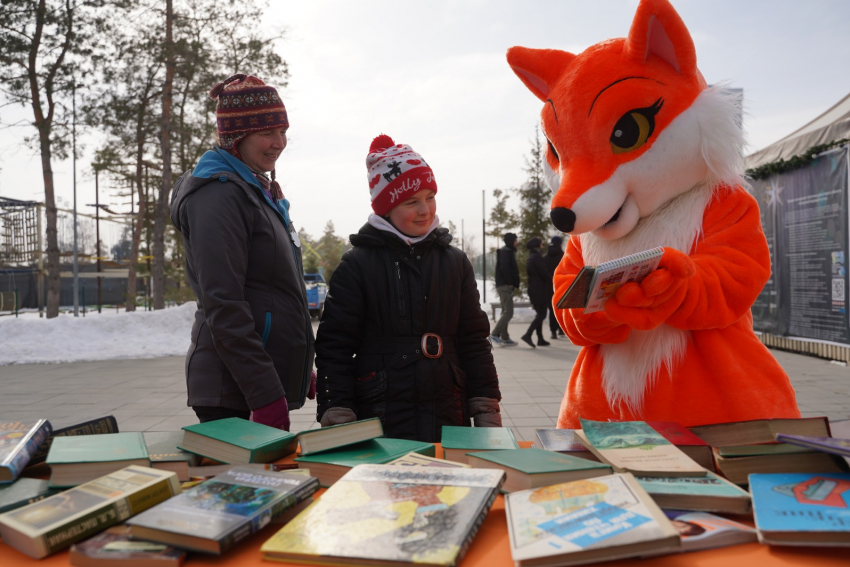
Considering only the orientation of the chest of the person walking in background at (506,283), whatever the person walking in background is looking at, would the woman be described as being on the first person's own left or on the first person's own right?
on the first person's own right

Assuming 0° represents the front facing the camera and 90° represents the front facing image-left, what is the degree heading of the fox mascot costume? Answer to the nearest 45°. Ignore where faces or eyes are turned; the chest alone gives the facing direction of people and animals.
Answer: approximately 45°

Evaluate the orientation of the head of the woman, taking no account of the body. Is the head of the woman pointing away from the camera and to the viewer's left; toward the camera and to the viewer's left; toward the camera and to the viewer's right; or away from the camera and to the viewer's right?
toward the camera and to the viewer's right

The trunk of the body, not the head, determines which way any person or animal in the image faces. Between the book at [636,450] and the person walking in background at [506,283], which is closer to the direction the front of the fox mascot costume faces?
the book
